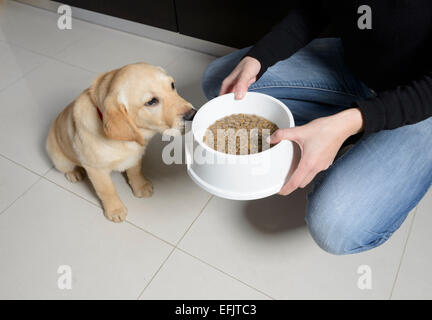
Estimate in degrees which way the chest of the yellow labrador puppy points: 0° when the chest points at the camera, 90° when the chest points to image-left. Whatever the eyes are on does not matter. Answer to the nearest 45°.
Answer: approximately 315°
